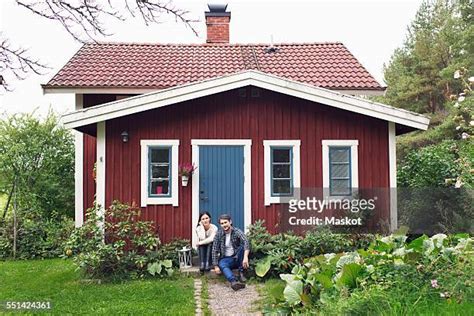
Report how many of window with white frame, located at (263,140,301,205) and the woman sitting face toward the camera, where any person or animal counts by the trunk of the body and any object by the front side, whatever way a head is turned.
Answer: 2

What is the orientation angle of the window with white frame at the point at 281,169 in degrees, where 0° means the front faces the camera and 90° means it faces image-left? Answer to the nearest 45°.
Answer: approximately 0°

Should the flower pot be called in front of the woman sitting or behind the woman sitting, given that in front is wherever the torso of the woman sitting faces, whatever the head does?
behind

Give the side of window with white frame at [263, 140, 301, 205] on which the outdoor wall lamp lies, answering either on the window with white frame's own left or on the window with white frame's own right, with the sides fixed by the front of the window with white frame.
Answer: on the window with white frame's own right

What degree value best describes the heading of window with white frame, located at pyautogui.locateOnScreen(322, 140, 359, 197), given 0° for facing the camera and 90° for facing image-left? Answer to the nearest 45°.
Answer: approximately 0°

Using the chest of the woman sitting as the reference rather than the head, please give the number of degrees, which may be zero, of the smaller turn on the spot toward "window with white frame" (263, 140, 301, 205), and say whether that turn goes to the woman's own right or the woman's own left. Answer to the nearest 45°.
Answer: approximately 135° to the woman's own left

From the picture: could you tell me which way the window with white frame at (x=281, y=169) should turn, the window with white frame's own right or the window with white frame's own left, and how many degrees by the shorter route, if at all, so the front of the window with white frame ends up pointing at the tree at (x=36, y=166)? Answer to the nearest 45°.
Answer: approximately 135° to the window with white frame's own right
